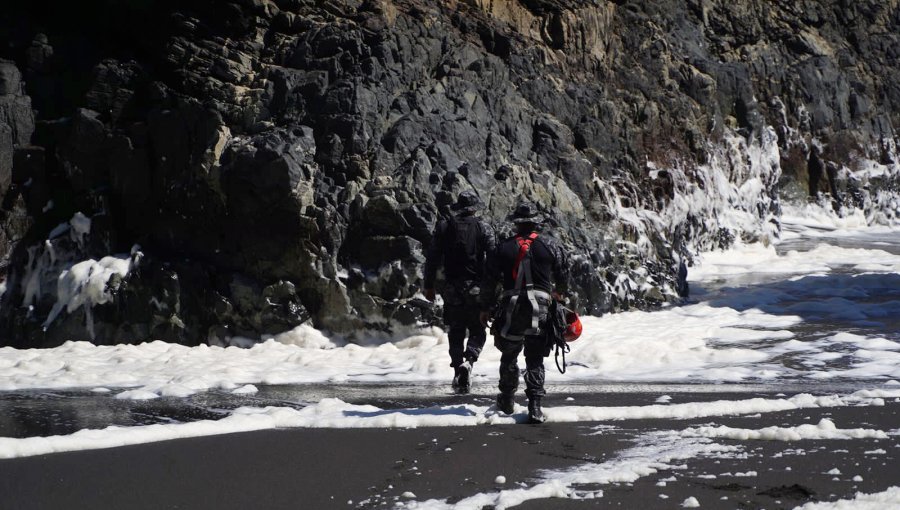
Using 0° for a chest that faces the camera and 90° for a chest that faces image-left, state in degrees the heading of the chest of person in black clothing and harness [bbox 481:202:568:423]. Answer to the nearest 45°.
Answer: approximately 180°

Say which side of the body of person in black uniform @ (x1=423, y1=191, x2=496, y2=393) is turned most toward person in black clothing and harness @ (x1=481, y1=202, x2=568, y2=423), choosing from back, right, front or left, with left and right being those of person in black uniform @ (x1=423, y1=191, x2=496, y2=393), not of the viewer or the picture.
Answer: back

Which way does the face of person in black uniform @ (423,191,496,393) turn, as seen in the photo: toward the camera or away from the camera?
away from the camera

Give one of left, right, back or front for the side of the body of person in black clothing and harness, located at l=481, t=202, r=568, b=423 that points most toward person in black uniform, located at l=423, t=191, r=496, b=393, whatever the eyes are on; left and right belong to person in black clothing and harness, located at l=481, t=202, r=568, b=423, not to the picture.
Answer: front

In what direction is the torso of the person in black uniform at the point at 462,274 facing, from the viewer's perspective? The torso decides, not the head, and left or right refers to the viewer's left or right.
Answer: facing away from the viewer

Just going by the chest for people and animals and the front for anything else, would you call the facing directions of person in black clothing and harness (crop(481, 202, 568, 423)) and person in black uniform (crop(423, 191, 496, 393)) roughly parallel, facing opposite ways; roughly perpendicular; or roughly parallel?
roughly parallel

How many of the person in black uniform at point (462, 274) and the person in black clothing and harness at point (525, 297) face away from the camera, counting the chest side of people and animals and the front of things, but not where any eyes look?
2

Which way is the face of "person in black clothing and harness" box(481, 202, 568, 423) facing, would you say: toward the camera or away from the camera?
away from the camera
